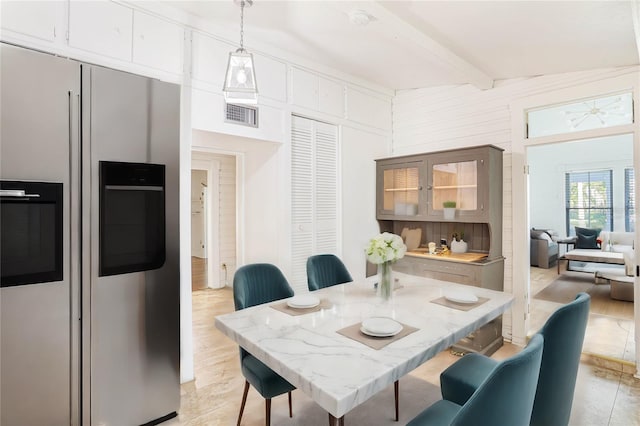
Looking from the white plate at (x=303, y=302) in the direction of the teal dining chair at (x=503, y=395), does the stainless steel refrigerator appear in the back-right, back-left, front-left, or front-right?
back-right

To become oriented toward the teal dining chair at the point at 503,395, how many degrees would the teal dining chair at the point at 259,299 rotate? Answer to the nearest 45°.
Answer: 0° — it already faces it

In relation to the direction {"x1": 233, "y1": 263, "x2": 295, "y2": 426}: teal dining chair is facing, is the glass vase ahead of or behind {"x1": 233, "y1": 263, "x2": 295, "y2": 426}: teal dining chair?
ahead

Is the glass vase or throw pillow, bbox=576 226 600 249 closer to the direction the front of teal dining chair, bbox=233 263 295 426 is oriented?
the glass vase

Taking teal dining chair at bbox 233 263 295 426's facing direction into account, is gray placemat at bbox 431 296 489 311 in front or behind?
in front

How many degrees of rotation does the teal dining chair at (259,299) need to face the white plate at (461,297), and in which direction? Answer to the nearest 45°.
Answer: approximately 45° to its left

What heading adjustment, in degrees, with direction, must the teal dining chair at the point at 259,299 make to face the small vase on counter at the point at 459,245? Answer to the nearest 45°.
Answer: approximately 90° to its left

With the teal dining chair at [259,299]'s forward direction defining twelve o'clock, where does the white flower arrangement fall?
The white flower arrangement is roughly at 11 o'clock from the teal dining chair.
